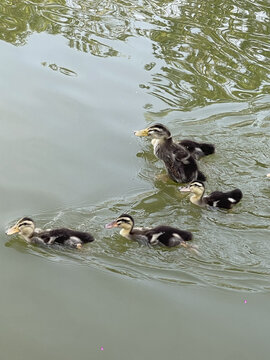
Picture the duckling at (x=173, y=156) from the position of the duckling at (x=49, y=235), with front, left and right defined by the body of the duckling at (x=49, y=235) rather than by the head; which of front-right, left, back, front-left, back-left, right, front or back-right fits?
back-right

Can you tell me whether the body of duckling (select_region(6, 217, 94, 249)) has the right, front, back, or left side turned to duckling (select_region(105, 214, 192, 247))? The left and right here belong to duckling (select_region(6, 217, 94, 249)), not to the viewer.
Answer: back

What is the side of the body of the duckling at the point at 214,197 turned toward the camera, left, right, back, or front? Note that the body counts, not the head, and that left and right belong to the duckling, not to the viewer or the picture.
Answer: left

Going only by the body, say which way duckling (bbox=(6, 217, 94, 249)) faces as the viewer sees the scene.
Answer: to the viewer's left

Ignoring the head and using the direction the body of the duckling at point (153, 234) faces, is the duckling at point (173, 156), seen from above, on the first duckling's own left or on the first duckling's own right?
on the first duckling's own right

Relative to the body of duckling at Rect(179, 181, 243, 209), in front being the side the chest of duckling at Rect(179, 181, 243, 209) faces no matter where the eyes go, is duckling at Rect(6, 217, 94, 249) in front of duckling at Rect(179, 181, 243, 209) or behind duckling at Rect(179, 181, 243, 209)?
in front

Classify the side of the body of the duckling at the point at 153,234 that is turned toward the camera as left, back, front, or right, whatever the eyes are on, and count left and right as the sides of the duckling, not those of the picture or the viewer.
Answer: left

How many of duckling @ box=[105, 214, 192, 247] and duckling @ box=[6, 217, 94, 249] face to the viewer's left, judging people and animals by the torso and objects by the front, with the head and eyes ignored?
2

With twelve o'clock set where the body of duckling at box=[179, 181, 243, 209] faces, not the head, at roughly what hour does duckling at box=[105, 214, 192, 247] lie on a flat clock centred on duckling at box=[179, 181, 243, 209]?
duckling at box=[105, 214, 192, 247] is roughly at 10 o'clock from duckling at box=[179, 181, 243, 209].

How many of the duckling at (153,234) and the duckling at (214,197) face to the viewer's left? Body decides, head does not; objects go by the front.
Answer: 2

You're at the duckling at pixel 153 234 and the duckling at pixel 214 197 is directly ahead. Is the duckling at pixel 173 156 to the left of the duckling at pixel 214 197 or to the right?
left
